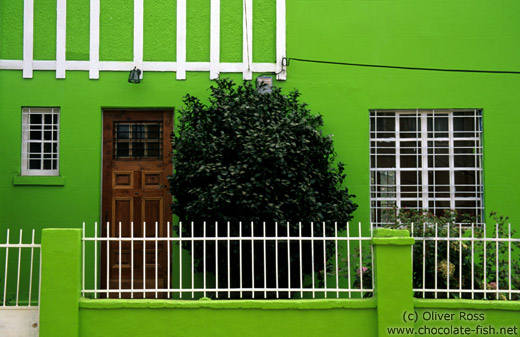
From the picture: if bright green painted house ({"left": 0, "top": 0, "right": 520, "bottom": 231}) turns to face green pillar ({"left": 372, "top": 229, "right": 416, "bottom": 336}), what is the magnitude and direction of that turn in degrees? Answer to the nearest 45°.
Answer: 0° — it already faces it

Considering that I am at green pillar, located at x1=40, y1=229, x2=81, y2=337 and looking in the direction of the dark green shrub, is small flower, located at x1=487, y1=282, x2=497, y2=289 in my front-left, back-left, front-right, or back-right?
front-right

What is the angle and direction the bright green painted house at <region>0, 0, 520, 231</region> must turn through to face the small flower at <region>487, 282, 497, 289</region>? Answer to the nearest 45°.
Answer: approximately 45° to its left

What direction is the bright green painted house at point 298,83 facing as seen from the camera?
toward the camera

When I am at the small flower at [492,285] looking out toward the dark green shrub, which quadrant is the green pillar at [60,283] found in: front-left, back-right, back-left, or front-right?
front-left

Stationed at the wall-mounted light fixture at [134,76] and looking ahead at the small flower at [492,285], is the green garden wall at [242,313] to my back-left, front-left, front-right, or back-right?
front-right

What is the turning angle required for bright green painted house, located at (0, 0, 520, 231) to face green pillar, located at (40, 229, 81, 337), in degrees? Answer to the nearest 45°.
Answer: approximately 45° to its right

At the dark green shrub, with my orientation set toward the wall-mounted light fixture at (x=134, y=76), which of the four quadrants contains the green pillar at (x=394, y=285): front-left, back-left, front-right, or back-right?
back-left

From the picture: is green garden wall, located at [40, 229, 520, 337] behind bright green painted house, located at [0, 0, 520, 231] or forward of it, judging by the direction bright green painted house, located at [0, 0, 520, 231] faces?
forward

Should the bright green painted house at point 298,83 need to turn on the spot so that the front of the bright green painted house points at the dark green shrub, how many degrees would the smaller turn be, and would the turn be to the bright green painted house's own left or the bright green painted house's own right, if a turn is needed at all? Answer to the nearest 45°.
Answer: approximately 45° to the bright green painted house's own right

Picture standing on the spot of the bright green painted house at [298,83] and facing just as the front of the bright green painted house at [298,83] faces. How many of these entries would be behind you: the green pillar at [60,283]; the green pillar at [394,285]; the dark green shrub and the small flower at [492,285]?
0
